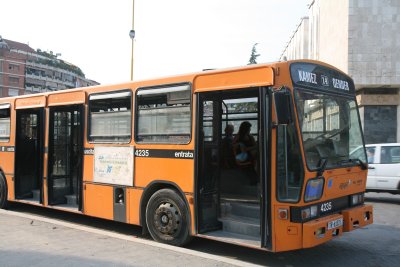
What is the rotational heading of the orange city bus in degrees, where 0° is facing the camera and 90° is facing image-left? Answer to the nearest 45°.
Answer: approximately 315°

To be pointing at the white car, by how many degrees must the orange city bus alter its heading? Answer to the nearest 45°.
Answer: approximately 90° to its left

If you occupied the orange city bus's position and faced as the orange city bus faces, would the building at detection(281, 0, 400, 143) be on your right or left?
on your left

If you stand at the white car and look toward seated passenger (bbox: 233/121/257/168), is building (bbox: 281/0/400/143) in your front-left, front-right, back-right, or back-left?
back-right
